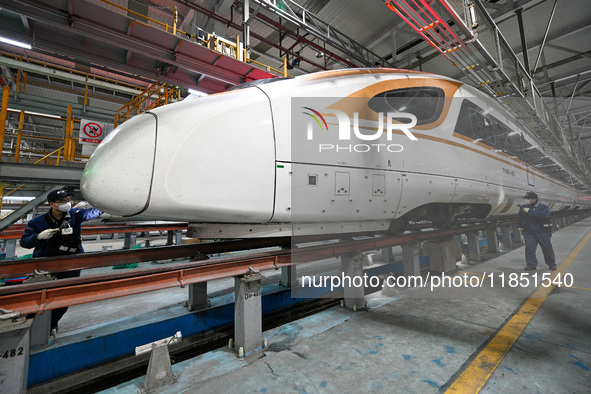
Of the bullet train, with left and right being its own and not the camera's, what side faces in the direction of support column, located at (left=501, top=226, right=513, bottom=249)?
back

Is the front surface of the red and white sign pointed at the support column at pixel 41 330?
yes

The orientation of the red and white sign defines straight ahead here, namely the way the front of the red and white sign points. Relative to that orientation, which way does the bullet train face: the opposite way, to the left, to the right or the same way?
to the right

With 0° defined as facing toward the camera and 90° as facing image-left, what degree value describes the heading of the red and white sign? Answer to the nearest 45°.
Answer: approximately 0°

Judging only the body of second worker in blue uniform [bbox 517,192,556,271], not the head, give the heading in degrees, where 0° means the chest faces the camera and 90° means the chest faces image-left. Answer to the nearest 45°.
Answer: approximately 45°

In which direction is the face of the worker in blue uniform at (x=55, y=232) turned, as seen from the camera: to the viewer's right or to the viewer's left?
to the viewer's right

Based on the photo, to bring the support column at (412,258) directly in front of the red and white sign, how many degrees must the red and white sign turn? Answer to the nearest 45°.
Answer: approximately 45° to its left
